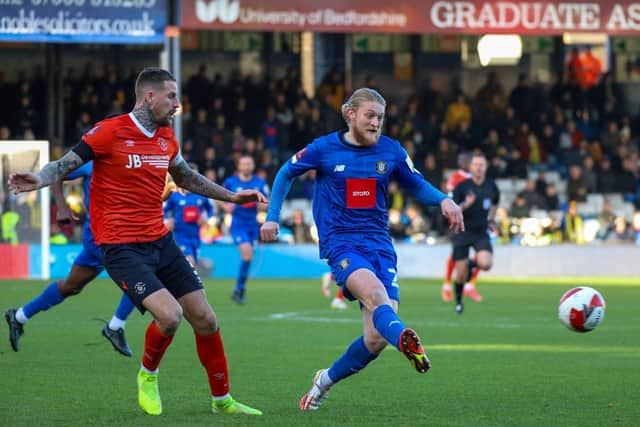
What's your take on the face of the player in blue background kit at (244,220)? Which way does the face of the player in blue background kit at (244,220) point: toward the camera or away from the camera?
toward the camera

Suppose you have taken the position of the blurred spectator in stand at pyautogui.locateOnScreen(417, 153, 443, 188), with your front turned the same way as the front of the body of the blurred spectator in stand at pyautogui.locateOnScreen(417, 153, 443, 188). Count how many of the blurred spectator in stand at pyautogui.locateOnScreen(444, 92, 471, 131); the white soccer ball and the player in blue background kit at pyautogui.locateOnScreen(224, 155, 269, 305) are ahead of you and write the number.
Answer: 2

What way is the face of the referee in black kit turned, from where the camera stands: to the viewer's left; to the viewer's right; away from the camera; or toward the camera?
toward the camera

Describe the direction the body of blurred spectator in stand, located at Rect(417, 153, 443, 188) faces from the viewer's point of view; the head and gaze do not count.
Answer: toward the camera

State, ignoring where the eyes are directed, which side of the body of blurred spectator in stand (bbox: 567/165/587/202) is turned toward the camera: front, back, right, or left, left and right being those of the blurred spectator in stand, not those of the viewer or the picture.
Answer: front

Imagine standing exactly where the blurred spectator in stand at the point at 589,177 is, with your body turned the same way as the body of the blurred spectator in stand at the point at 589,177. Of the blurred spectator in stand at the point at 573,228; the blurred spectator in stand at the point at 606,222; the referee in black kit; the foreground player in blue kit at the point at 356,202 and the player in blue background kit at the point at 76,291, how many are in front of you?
5

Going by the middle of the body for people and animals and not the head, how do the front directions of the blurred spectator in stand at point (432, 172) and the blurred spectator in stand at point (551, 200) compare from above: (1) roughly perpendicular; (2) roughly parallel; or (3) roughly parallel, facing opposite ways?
roughly parallel

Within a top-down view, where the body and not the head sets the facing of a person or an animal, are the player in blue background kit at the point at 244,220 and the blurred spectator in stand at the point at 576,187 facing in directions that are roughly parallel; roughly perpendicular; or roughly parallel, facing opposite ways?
roughly parallel

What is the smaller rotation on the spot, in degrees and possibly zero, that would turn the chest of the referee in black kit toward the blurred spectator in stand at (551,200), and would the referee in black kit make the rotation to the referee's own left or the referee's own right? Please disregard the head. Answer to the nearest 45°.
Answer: approximately 180°

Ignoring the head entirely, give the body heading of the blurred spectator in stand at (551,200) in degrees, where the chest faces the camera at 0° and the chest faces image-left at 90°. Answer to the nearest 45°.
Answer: approximately 0°

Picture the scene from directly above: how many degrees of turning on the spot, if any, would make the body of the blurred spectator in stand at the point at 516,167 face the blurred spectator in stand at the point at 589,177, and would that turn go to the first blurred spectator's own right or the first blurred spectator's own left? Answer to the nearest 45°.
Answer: approximately 90° to the first blurred spectator's own left

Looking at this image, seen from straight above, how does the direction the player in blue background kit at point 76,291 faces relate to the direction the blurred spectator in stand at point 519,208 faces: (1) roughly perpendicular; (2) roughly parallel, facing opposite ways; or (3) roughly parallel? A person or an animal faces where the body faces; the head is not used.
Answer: roughly perpendicular

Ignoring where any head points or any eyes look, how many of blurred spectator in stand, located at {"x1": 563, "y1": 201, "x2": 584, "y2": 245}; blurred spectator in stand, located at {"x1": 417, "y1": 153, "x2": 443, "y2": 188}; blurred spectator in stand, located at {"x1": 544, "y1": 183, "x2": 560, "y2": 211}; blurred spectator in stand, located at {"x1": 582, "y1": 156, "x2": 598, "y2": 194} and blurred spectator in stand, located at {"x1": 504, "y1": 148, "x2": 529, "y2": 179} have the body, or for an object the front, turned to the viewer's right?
0

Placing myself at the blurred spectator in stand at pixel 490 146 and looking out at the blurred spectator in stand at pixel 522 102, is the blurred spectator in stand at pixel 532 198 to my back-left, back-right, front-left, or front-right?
back-right

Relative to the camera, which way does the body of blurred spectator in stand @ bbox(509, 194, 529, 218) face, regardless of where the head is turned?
toward the camera

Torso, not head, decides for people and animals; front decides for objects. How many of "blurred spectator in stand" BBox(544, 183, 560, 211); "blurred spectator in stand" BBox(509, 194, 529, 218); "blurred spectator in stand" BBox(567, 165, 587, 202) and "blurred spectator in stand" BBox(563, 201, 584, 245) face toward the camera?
4
